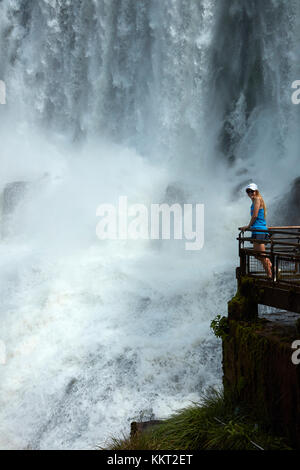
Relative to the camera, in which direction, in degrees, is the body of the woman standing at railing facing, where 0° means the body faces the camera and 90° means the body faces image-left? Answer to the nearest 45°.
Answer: approximately 90°

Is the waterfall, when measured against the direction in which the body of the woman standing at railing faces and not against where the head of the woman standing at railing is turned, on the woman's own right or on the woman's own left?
on the woman's own right
